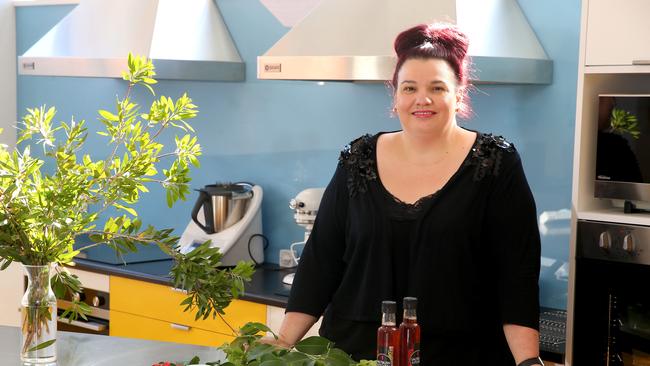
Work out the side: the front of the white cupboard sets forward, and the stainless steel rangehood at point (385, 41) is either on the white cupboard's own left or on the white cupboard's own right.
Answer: on the white cupboard's own right

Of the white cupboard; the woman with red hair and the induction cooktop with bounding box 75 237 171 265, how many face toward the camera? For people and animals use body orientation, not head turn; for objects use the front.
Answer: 3

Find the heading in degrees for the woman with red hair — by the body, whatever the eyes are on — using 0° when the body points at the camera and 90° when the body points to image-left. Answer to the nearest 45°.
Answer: approximately 0°

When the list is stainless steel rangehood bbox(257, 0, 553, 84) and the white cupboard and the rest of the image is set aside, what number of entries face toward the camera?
2

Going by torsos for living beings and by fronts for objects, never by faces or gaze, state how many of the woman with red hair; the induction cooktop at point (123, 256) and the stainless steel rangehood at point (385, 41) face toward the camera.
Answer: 3

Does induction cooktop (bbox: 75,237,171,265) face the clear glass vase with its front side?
yes
